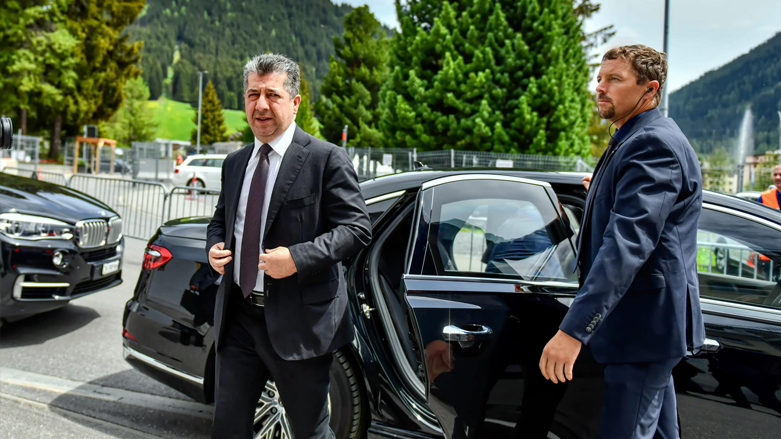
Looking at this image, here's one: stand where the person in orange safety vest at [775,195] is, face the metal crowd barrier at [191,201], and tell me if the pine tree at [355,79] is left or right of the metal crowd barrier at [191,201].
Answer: right

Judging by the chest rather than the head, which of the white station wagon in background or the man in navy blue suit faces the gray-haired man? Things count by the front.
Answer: the man in navy blue suit

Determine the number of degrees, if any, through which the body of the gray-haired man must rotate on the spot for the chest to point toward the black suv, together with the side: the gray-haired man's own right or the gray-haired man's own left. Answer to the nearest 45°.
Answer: approximately 90° to the gray-haired man's own right

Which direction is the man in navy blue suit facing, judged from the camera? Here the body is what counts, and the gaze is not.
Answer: to the viewer's left

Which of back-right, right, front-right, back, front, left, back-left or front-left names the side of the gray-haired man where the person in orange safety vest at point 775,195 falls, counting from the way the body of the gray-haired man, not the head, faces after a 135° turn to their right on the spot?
front-right

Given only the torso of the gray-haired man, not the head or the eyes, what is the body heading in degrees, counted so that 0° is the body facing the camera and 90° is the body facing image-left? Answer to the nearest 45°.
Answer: approximately 45°
